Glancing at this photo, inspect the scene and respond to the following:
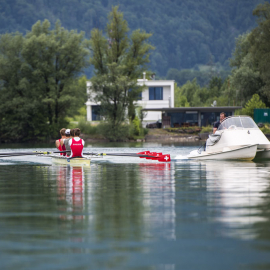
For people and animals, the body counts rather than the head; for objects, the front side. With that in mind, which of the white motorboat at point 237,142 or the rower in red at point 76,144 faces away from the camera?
the rower in red

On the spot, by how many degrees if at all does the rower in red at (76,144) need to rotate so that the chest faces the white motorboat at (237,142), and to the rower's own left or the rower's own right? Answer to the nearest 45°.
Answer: approximately 90° to the rower's own right

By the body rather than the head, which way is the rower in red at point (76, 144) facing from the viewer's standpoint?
away from the camera

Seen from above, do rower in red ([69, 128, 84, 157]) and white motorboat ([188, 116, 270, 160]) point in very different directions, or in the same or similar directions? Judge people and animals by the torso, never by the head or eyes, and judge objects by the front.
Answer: very different directions
